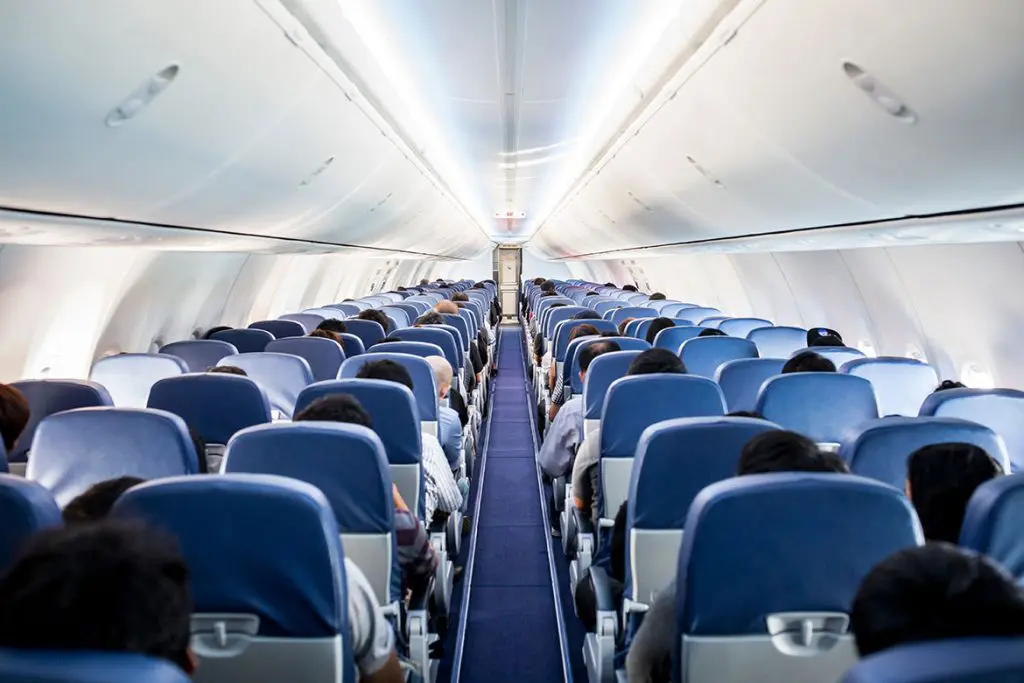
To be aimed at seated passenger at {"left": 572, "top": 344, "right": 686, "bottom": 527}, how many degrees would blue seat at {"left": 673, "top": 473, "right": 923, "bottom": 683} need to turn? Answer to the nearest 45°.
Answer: approximately 45° to its left

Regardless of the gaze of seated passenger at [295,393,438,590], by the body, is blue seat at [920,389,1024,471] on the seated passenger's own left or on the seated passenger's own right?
on the seated passenger's own right

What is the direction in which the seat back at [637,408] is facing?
away from the camera

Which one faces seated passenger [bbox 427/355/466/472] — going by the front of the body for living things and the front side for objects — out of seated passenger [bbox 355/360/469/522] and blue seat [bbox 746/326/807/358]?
seated passenger [bbox 355/360/469/522]

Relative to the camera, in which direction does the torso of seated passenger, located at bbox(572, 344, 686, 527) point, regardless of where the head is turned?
away from the camera

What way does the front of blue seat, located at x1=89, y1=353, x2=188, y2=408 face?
away from the camera

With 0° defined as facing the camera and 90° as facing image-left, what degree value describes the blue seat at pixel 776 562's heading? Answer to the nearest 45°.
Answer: approximately 180°

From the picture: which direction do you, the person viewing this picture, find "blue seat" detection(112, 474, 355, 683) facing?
facing away from the viewer

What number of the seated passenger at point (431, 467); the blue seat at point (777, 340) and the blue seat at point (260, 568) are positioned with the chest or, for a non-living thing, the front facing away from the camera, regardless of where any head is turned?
3

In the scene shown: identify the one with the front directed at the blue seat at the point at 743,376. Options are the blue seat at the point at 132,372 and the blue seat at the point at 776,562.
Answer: the blue seat at the point at 776,562

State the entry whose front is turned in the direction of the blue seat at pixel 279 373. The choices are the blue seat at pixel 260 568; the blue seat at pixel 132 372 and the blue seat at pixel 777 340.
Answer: the blue seat at pixel 260 568

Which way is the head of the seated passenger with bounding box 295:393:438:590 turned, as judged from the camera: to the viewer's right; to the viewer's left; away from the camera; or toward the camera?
away from the camera

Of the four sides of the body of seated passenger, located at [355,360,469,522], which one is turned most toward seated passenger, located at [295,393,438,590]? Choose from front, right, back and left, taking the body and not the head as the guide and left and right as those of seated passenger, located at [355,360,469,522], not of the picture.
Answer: back

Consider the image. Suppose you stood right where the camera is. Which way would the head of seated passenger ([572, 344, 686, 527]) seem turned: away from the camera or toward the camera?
away from the camera
